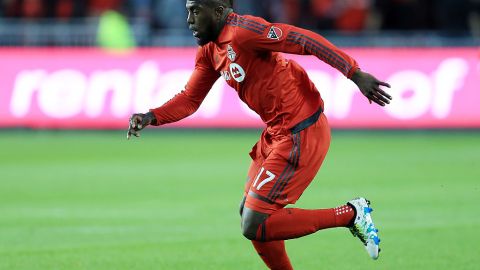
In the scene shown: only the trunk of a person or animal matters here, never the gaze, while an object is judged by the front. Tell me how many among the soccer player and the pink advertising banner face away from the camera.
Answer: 0

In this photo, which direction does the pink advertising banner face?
toward the camera

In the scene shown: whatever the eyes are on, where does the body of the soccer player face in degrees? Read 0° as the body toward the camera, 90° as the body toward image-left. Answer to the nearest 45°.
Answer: approximately 45°

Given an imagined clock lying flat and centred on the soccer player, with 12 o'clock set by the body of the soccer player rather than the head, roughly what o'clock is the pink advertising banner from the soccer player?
The pink advertising banner is roughly at 4 o'clock from the soccer player.

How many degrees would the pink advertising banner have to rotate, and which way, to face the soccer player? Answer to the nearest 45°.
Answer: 0° — it already faces them
